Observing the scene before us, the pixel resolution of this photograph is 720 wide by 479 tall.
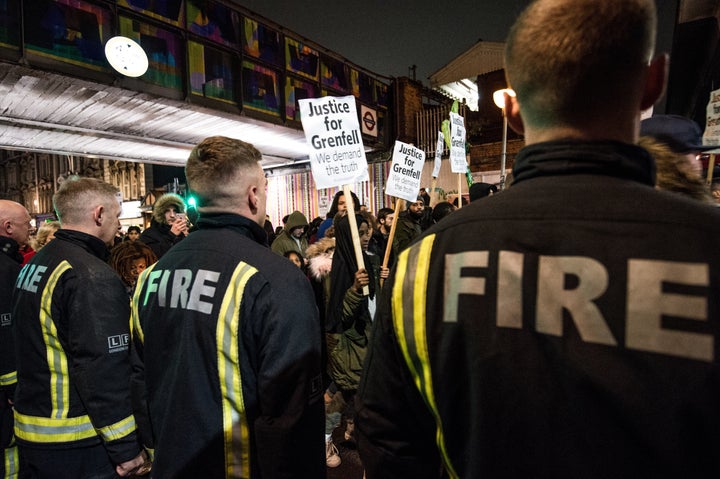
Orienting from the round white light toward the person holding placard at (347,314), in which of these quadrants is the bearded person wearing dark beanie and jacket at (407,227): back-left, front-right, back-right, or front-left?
front-left

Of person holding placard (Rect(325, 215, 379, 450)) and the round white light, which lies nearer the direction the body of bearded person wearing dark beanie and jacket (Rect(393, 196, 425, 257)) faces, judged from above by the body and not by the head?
the person holding placard

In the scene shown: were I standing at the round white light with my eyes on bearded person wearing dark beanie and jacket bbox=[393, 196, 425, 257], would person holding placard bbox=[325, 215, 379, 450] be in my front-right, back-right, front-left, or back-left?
front-right

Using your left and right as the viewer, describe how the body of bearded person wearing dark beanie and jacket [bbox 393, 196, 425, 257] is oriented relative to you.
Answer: facing the viewer and to the right of the viewer

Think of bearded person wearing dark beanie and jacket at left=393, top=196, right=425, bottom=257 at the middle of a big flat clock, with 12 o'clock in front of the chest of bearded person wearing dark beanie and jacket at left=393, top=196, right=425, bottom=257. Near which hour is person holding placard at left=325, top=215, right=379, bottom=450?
person holding placard at left=325, top=215, right=379, bottom=450 is roughly at 2 o'clock from bearded person wearing dark beanie and jacket at left=393, top=196, right=425, bottom=257.

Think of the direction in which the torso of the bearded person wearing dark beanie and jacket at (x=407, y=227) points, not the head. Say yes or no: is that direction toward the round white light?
no
